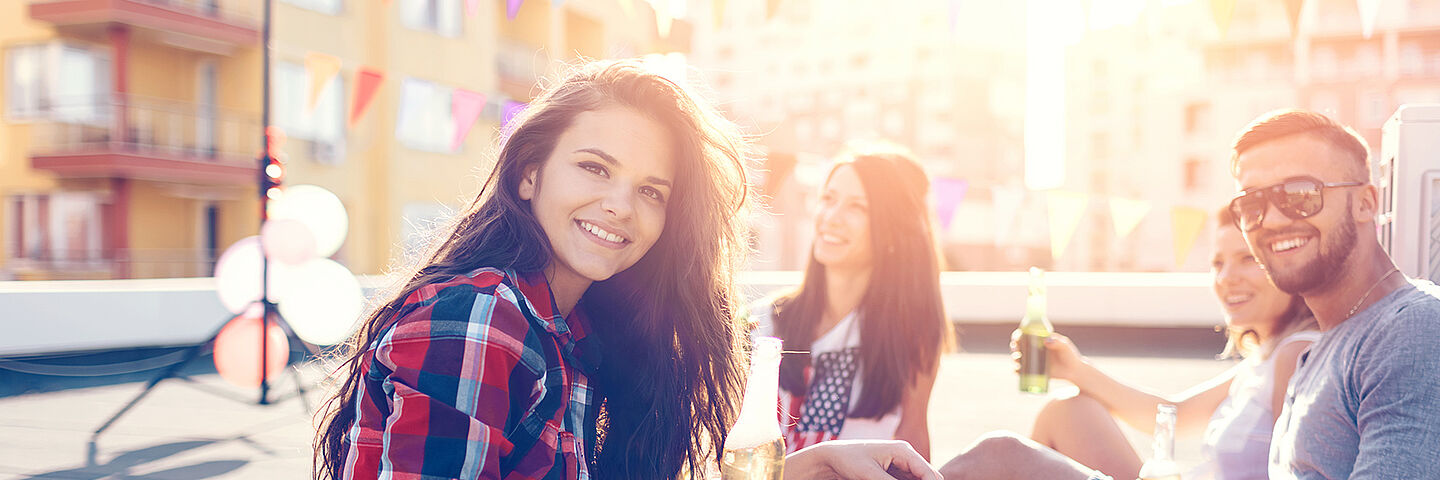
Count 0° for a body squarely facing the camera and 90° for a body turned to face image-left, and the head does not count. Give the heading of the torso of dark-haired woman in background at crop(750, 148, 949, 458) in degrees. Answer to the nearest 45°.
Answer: approximately 45°

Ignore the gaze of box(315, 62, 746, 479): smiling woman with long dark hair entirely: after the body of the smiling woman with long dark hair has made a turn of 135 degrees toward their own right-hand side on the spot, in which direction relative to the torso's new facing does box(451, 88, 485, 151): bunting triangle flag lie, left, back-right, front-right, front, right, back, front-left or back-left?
right

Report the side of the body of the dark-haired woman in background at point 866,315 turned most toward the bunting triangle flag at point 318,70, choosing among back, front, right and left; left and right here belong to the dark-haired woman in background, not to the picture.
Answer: right

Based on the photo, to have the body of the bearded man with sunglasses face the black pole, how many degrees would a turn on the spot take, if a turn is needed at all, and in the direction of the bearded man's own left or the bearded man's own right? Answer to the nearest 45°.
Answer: approximately 45° to the bearded man's own right

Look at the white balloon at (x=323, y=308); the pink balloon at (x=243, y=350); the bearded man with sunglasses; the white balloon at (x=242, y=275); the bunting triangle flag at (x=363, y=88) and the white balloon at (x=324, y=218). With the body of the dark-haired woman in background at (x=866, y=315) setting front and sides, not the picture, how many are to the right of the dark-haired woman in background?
5

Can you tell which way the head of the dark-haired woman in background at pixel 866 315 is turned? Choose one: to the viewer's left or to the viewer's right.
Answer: to the viewer's left

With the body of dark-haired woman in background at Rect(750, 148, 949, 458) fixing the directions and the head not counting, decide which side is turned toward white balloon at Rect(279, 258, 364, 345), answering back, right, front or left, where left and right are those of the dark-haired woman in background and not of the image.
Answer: right

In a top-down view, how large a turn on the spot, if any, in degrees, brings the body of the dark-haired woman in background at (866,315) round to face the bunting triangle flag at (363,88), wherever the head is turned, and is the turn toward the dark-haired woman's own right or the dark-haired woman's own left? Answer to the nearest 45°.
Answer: approximately 90° to the dark-haired woman's own right

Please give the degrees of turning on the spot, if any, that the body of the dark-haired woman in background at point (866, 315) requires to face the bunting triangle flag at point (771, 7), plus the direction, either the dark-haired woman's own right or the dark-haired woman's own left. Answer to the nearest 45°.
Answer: approximately 135° to the dark-haired woman's own right

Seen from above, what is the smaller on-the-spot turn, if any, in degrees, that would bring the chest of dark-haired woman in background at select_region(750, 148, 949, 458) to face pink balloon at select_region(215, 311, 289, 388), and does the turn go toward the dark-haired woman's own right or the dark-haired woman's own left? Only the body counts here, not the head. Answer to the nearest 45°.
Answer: approximately 90° to the dark-haired woman's own right

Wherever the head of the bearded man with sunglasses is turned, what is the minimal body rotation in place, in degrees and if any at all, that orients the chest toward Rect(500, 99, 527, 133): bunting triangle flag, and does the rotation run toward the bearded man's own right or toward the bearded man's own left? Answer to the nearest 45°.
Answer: approximately 90° to the bearded man's own right

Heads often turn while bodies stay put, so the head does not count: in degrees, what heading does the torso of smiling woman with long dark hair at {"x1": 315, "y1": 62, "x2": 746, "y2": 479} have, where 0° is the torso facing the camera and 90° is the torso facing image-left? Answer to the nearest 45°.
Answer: approximately 315°

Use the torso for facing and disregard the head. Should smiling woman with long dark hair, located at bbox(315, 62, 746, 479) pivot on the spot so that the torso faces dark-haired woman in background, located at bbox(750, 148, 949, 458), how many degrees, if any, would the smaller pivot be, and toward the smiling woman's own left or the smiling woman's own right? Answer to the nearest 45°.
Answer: approximately 90° to the smiling woman's own left

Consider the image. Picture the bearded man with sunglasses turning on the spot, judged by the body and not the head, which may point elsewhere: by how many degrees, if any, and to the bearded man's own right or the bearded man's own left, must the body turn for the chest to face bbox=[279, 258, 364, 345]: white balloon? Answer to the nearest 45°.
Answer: approximately 90° to the bearded man's own right

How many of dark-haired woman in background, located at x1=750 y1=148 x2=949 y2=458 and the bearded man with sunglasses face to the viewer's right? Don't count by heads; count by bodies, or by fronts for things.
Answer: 0

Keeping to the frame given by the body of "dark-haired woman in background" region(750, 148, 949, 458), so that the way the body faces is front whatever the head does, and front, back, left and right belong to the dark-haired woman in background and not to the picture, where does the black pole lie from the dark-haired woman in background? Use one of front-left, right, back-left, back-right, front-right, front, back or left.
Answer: right

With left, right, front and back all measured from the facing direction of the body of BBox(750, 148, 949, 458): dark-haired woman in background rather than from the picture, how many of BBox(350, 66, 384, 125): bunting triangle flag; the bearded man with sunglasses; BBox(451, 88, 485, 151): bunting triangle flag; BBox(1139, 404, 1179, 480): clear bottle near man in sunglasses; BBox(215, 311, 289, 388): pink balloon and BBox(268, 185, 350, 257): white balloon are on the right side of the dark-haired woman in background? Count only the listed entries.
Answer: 4
